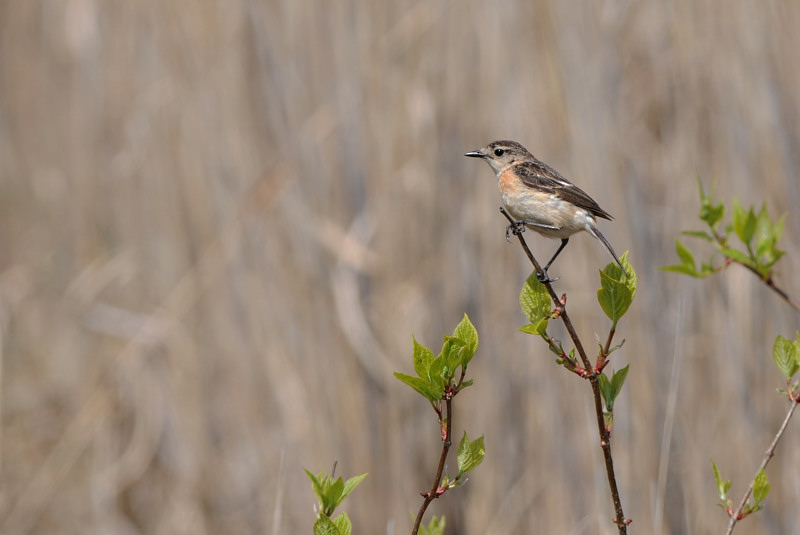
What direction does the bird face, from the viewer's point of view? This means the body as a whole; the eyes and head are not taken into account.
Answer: to the viewer's left
